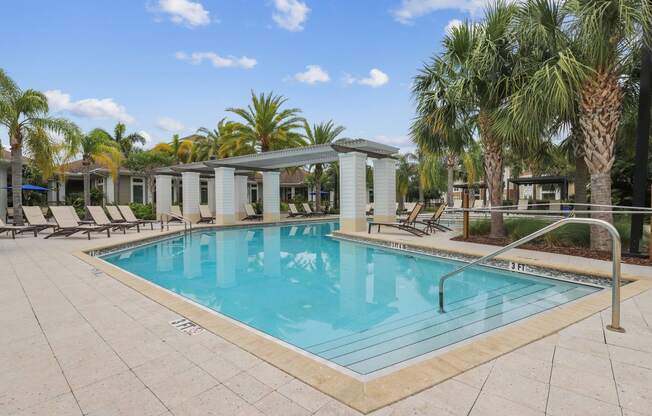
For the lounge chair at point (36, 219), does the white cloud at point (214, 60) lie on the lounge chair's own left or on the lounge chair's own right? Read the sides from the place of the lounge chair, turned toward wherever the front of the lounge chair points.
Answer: on the lounge chair's own left

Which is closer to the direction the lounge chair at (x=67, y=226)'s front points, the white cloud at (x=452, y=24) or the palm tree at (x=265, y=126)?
the white cloud

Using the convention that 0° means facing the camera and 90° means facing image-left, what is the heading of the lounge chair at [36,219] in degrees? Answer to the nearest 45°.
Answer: approximately 315°

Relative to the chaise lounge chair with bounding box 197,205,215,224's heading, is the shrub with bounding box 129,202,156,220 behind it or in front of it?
behind

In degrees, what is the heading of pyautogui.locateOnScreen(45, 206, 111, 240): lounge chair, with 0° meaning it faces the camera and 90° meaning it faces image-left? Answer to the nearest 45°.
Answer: approximately 315°

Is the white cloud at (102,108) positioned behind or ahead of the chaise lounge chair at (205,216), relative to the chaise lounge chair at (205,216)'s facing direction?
behind
